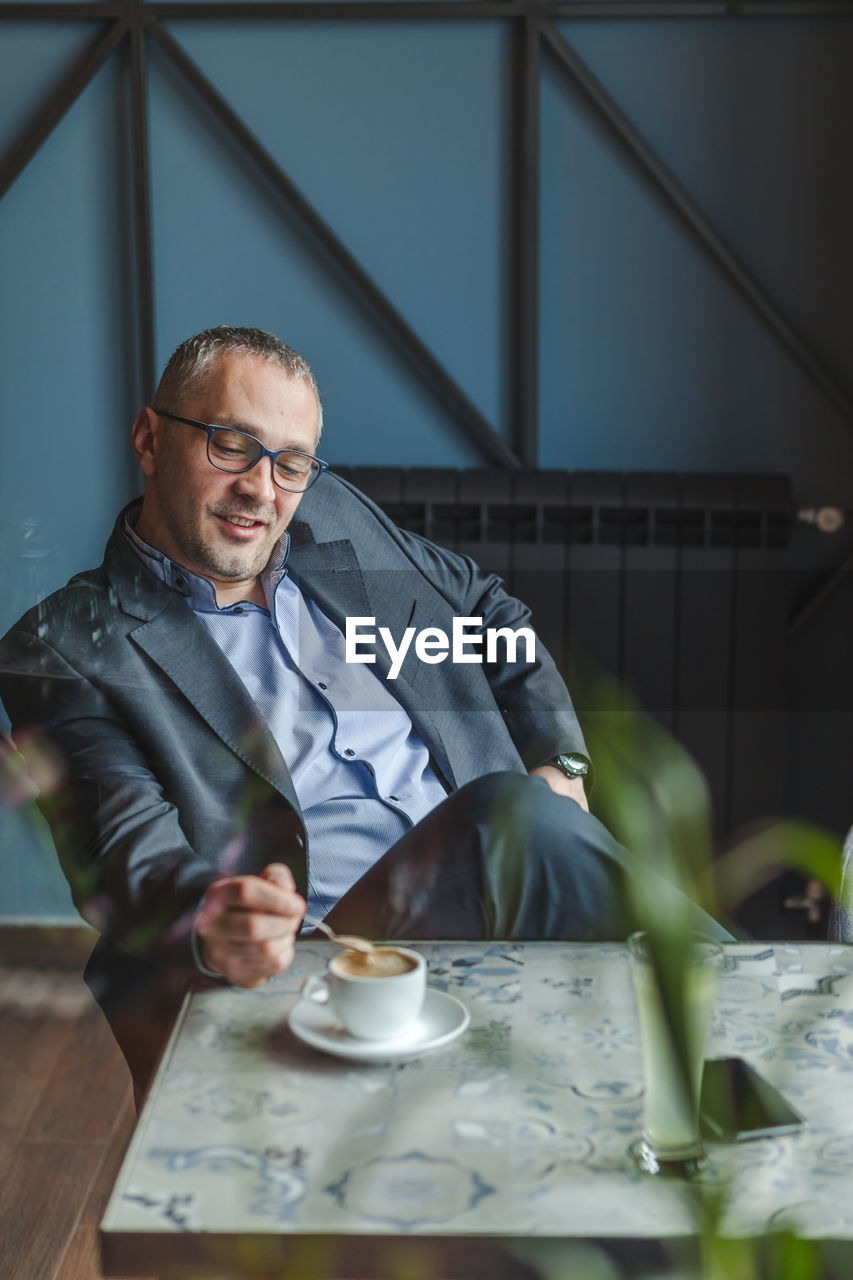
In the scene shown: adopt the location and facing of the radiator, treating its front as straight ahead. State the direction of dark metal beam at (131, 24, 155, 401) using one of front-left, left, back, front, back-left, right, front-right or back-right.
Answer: right

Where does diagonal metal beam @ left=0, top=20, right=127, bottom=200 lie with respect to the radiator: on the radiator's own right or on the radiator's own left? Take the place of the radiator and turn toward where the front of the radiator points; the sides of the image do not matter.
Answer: on the radiator's own right

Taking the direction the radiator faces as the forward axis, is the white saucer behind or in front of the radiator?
in front

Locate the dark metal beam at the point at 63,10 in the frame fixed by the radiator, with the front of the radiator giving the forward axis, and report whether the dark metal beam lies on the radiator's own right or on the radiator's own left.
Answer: on the radiator's own right

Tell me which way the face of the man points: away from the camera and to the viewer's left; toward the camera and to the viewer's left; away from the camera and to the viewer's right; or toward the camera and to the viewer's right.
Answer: toward the camera and to the viewer's right

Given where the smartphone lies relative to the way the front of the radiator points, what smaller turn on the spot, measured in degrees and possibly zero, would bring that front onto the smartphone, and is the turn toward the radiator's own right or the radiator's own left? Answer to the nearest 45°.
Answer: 0° — it already faces it

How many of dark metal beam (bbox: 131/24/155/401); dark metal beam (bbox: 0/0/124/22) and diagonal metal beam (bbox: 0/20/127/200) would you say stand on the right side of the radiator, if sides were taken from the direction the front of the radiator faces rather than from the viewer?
3

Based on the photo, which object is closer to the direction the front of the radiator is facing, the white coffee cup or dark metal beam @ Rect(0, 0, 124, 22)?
the white coffee cup

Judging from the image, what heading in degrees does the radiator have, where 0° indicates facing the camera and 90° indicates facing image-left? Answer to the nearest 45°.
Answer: approximately 0°
